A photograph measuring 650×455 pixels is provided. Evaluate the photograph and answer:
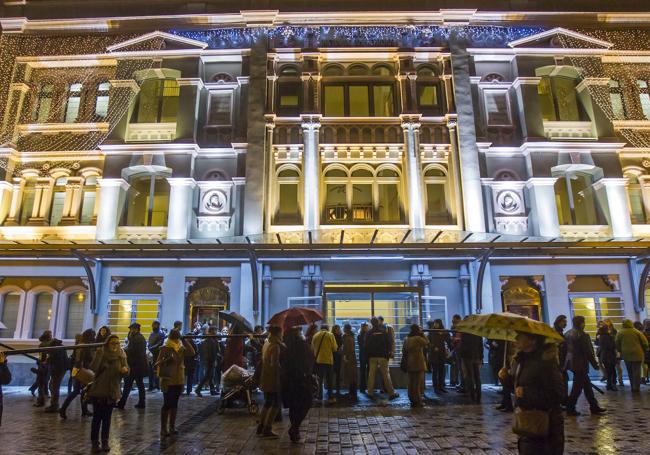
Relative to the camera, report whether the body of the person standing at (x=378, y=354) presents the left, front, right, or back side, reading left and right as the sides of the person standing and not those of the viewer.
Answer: back

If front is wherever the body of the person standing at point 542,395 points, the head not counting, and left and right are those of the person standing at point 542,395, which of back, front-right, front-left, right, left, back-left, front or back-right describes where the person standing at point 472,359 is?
right

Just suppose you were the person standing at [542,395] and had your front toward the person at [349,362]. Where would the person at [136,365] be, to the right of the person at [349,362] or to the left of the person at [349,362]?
left

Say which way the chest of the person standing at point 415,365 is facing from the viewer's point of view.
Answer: away from the camera

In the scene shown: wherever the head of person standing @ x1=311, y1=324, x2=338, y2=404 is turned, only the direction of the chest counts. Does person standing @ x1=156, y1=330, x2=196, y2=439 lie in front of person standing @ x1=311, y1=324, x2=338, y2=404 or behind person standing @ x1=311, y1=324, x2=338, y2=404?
behind

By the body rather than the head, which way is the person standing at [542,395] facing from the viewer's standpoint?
to the viewer's left

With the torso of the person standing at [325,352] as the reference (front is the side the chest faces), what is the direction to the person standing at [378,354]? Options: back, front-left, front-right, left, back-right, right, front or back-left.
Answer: right

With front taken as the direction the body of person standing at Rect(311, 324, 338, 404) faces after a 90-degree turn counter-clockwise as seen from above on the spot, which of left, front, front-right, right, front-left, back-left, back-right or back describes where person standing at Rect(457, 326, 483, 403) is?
back

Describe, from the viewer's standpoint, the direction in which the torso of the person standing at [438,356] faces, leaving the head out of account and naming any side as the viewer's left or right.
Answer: facing away from the viewer

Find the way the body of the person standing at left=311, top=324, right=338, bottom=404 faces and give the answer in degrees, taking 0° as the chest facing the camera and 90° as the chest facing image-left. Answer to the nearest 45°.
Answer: approximately 180°

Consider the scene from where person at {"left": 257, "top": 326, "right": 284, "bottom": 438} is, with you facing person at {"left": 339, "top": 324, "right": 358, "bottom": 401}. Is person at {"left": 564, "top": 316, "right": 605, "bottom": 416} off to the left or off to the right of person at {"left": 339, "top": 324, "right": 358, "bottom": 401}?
right

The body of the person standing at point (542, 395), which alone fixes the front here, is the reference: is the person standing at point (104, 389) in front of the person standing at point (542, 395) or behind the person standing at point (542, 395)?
in front

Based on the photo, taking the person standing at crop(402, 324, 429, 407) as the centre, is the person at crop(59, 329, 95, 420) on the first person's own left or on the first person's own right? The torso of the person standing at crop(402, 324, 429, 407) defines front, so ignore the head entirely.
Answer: on the first person's own left
